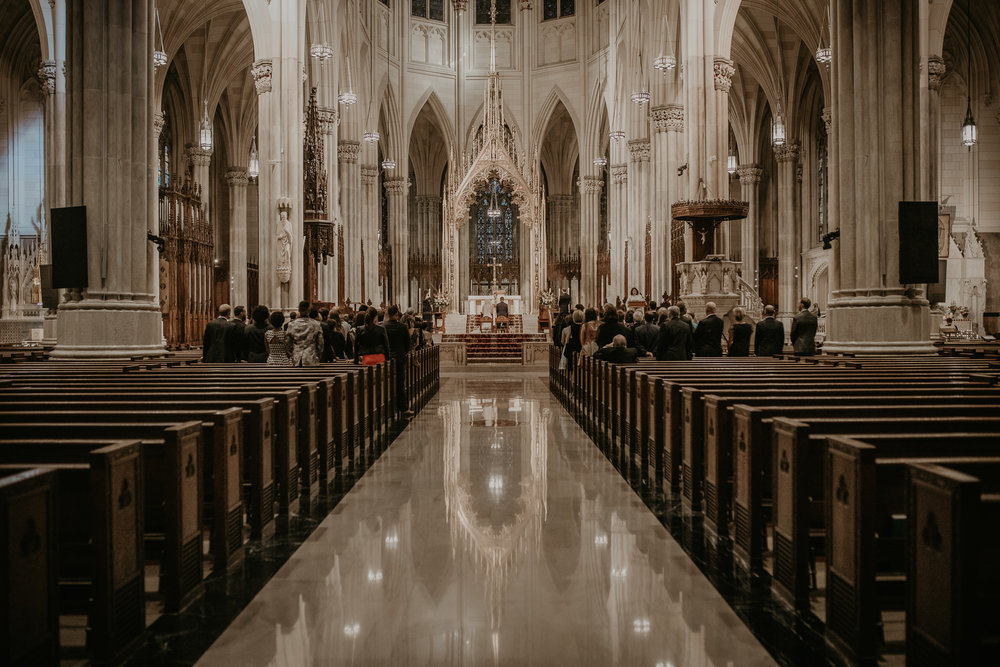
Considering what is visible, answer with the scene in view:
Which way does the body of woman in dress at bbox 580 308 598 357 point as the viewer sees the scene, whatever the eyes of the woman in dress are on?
away from the camera

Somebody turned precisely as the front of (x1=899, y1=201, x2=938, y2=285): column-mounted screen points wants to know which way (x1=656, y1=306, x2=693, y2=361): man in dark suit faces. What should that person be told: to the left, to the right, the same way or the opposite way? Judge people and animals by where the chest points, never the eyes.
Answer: the opposite way

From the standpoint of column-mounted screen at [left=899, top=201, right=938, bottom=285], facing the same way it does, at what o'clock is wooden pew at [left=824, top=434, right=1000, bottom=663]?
The wooden pew is roughly at 12 o'clock from the column-mounted screen.

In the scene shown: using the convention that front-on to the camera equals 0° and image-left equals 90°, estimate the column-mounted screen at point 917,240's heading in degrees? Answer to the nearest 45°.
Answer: approximately 0°

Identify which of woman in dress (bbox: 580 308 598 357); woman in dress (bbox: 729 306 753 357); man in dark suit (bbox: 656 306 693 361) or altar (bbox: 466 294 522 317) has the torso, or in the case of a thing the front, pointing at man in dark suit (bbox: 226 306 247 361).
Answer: the altar

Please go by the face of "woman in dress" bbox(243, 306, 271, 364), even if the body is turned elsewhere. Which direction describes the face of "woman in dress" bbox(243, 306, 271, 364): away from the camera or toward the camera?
away from the camera

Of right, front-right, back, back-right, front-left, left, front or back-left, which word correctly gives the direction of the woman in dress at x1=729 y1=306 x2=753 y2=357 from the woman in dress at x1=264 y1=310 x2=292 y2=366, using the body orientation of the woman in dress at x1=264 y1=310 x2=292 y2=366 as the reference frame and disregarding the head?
right

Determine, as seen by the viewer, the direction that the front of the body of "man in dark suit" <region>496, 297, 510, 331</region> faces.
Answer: away from the camera

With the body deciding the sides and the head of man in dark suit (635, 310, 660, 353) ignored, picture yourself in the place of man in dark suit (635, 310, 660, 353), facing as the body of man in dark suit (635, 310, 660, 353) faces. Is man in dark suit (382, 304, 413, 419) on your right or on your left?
on your left

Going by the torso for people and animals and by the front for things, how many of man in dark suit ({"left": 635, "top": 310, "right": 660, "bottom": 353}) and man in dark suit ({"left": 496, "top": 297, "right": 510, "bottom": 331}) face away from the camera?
2

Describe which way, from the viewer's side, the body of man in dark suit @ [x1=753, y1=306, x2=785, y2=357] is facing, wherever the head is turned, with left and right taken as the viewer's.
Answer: facing away from the viewer

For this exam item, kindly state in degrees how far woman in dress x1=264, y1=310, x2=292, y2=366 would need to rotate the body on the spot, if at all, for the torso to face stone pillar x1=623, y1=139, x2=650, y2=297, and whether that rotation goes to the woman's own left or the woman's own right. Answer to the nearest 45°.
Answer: approximately 45° to the woman's own right

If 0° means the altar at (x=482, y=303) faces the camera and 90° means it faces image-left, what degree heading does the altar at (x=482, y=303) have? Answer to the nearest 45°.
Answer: approximately 0°

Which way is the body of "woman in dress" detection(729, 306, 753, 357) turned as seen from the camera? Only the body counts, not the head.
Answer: away from the camera
